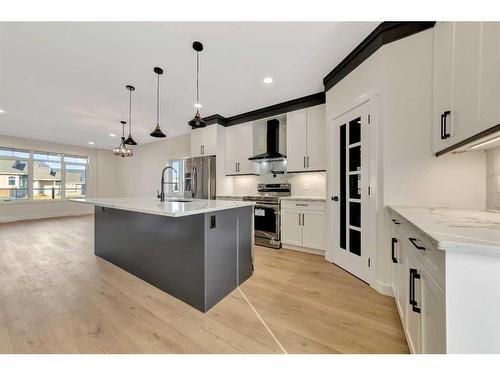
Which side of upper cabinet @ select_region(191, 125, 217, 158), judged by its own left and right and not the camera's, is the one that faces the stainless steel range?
left

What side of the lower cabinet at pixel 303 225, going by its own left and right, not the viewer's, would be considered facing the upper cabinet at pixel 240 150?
right

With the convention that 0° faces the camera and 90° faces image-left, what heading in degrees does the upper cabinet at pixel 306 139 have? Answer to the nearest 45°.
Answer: approximately 45°

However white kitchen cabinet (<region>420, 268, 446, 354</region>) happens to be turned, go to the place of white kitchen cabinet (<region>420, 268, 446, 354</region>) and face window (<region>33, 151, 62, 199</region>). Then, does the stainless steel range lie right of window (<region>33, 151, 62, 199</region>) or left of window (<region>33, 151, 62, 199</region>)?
right

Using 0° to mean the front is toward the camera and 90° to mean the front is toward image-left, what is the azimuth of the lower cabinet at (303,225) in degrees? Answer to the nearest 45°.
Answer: approximately 45°

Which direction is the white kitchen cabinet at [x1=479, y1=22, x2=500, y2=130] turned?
to the viewer's left

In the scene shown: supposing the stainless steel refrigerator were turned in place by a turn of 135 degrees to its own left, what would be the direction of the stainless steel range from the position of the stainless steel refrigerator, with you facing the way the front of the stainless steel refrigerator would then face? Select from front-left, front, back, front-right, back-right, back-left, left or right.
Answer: front-right

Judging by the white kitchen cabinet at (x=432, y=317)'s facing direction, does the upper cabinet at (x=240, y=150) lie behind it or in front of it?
in front

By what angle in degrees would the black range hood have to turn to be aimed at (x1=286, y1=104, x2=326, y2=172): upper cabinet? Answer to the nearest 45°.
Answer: approximately 90° to its left

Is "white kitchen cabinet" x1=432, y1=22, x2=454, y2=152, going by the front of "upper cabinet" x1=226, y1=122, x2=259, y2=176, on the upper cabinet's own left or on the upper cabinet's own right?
on the upper cabinet's own left

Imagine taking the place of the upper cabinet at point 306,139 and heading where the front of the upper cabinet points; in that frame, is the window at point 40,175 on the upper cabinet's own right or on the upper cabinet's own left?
on the upper cabinet's own right

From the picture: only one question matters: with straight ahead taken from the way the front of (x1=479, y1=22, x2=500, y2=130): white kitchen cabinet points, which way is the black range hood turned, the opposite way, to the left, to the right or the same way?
to the left
